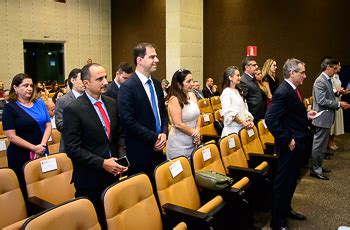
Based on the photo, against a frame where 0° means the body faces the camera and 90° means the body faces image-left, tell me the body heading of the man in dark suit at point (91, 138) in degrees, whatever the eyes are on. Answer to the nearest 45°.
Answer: approximately 315°

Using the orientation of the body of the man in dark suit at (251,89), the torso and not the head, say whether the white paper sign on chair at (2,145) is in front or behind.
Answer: behind

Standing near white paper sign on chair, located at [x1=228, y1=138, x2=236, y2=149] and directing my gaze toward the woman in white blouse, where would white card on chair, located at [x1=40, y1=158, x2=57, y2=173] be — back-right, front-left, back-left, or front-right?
back-left

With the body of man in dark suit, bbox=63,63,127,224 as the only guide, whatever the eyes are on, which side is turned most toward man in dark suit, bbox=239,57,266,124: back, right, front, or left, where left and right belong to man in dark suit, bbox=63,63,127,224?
left

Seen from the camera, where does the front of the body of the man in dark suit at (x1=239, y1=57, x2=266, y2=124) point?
to the viewer's right

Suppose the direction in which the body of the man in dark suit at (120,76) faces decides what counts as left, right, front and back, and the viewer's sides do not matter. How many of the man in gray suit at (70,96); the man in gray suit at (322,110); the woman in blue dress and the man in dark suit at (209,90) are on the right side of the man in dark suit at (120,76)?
2

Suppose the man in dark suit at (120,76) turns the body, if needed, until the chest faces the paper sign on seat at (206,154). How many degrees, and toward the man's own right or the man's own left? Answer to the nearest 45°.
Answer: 0° — they already face it
